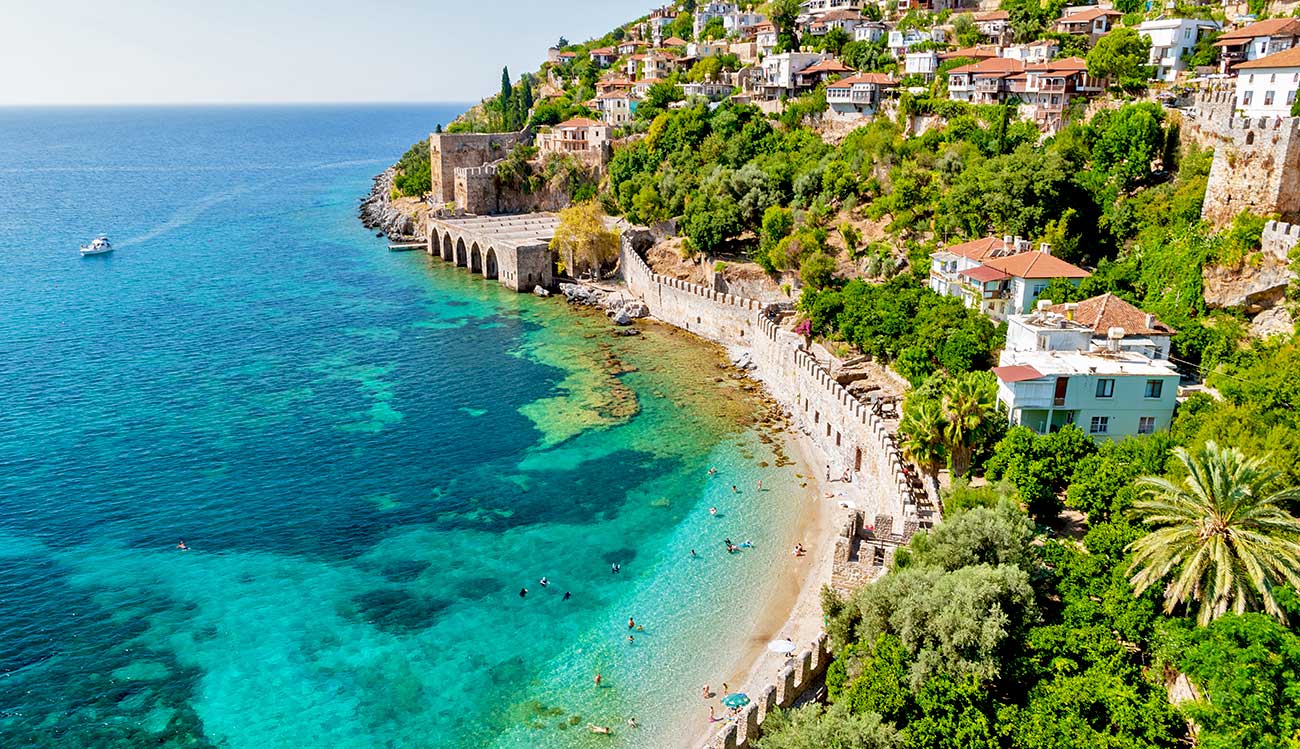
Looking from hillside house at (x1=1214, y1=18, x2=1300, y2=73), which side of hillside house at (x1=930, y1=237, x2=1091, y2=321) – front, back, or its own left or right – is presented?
back

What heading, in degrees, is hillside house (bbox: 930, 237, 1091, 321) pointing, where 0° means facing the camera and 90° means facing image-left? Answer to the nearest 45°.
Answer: approximately 45°

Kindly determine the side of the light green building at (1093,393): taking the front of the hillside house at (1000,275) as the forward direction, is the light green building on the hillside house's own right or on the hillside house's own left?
on the hillside house's own left

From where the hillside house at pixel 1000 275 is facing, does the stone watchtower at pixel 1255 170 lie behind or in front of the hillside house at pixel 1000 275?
behind

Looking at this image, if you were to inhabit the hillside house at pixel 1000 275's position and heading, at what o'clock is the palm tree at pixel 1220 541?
The palm tree is roughly at 10 o'clock from the hillside house.

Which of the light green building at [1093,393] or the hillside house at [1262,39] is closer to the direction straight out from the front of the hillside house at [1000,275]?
the light green building

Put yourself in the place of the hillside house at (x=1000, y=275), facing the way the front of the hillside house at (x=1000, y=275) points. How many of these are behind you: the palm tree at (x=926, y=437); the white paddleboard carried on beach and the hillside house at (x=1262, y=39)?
1

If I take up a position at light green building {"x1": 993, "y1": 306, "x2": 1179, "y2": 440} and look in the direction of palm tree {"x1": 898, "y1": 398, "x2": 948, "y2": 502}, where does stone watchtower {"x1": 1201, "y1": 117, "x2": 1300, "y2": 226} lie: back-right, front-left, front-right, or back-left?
back-right

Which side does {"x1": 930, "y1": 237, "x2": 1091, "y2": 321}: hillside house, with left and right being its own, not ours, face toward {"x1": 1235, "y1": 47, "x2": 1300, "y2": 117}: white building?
back

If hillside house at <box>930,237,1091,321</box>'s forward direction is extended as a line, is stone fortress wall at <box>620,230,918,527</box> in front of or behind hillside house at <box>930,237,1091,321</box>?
in front
